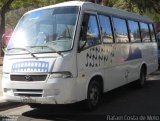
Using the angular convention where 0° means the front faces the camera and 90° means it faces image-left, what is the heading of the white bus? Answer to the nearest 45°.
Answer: approximately 45°
